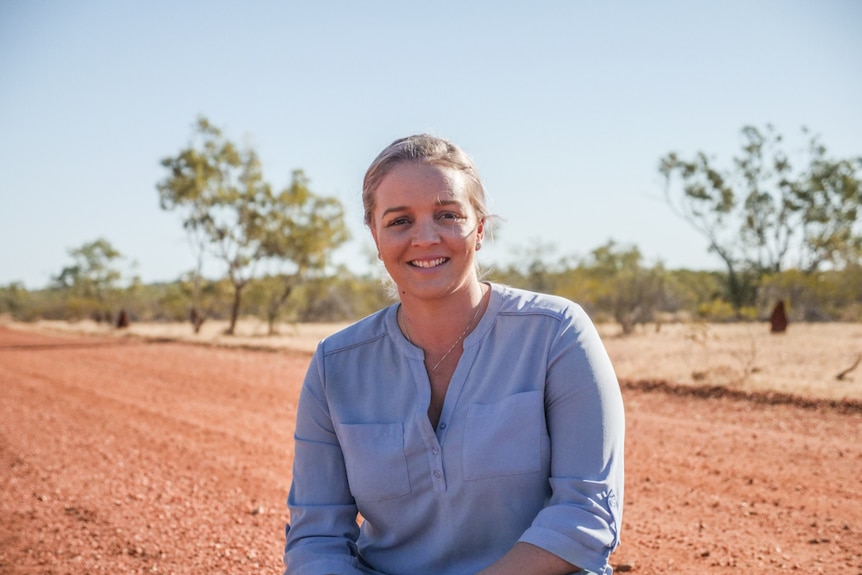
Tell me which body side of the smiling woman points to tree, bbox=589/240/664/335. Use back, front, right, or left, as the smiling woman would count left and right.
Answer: back

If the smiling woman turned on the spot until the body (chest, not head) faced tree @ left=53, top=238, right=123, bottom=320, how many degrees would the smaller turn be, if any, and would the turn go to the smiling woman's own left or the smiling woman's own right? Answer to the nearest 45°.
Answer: approximately 135° to the smiling woman's own right

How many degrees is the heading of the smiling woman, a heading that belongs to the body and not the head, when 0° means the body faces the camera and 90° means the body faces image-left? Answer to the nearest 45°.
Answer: approximately 0°

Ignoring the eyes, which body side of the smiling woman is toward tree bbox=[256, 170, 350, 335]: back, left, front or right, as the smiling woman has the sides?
back
